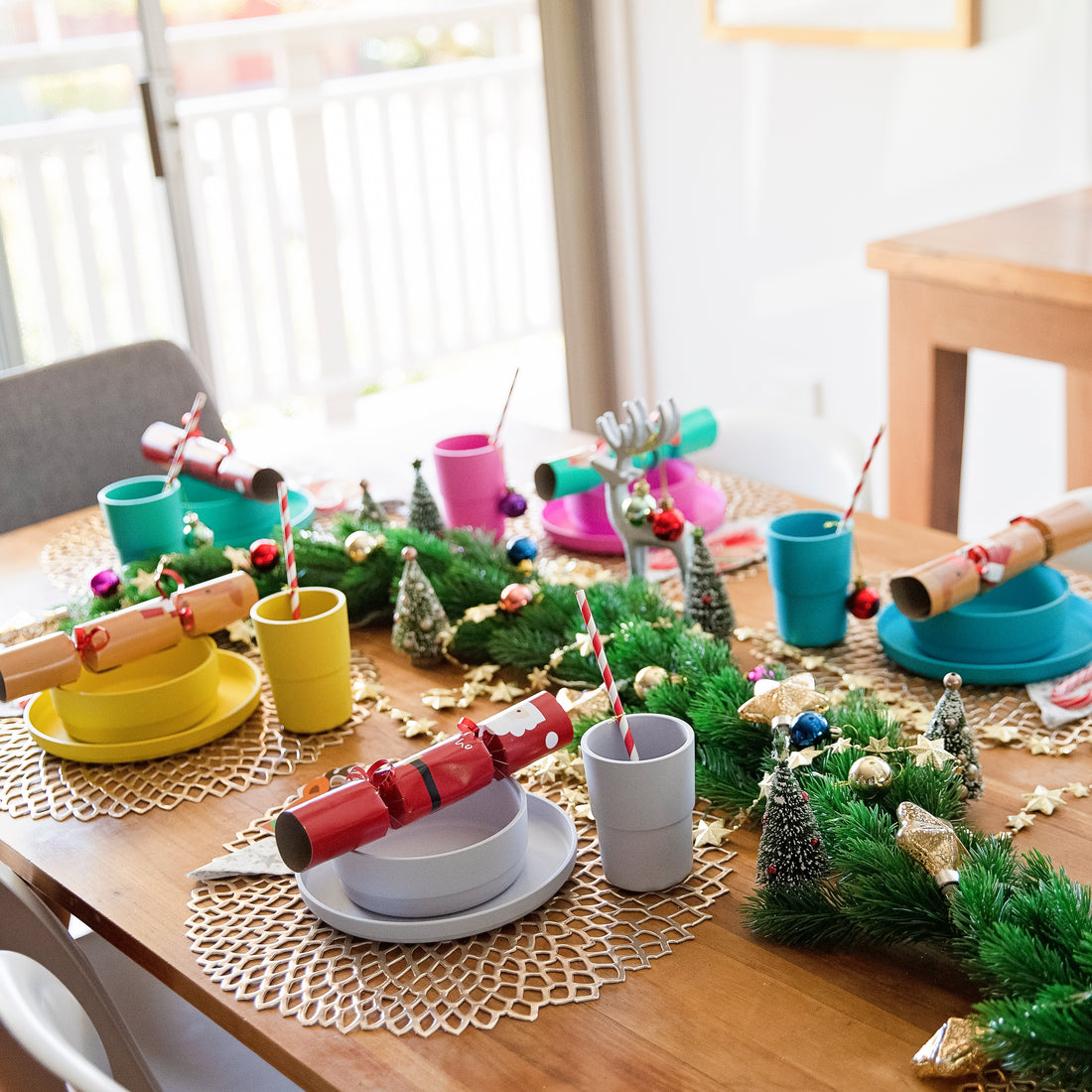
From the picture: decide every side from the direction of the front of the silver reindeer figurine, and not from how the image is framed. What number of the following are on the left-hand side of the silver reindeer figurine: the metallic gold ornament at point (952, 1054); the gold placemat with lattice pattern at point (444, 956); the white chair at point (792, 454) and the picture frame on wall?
2

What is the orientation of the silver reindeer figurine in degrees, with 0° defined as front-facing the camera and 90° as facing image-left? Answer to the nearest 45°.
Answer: approximately 90°

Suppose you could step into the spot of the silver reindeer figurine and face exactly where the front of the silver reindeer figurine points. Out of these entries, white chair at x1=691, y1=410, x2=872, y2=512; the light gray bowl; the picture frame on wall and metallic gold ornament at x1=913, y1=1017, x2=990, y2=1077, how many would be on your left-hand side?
2
